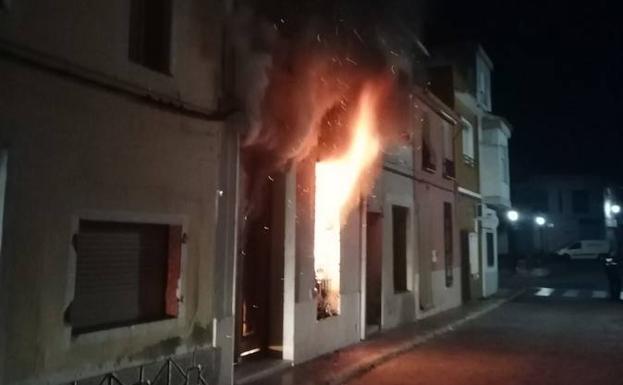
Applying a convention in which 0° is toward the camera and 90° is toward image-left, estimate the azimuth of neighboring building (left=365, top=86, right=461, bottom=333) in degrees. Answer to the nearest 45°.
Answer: approximately 315°

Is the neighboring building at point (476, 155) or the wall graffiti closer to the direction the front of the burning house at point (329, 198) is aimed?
the wall graffiti

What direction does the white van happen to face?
to the viewer's left

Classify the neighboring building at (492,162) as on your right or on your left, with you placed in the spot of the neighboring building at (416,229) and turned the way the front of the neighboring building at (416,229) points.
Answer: on your left

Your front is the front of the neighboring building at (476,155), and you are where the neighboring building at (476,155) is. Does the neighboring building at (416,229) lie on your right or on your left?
on your right

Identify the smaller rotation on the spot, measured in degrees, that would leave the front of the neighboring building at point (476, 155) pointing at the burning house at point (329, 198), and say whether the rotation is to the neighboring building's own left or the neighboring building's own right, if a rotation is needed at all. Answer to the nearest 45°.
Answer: approximately 45° to the neighboring building's own right

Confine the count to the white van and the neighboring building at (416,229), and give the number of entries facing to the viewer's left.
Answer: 1

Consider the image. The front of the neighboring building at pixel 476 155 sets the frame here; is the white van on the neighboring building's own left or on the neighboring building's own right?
on the neighboring building's own left

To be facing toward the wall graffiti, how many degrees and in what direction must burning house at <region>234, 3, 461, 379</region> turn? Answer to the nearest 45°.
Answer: approximately 90° to its right

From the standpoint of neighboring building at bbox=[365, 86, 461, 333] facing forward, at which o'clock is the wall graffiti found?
The wall graffiti is roughly at 2 o'clock from the neighboring building.
